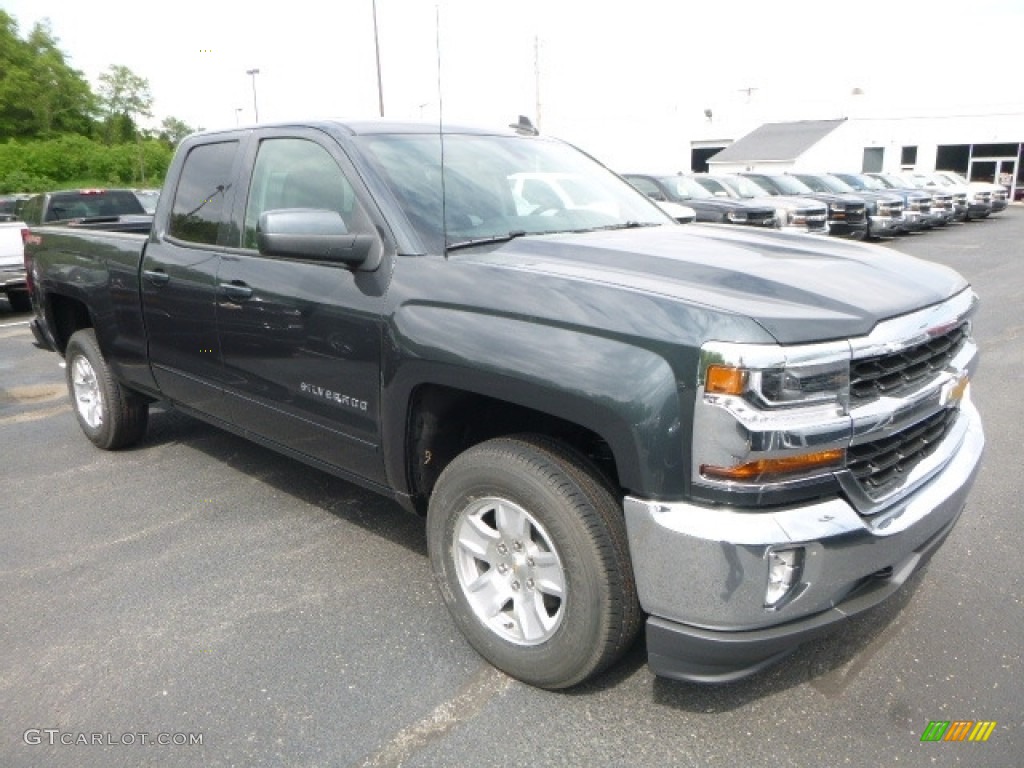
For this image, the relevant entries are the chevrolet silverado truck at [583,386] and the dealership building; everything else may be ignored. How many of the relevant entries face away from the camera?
0

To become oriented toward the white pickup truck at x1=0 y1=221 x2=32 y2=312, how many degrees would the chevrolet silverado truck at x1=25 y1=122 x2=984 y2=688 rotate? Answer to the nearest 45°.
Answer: approximately 180°

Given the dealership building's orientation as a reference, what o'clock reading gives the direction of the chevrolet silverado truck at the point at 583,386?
The chevrolet silverado truck is roughly at 12 o'clock from the dealership building.

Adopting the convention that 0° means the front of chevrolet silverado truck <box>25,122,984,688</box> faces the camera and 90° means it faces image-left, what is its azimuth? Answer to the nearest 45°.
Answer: approximately 315°

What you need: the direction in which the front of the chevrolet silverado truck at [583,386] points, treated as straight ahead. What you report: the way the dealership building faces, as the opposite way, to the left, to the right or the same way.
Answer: to the right

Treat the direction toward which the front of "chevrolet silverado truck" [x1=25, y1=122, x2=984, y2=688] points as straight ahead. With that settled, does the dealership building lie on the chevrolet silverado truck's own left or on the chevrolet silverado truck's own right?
on the chevrolet silverado truck's own left

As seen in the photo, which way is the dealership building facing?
toward the camera
